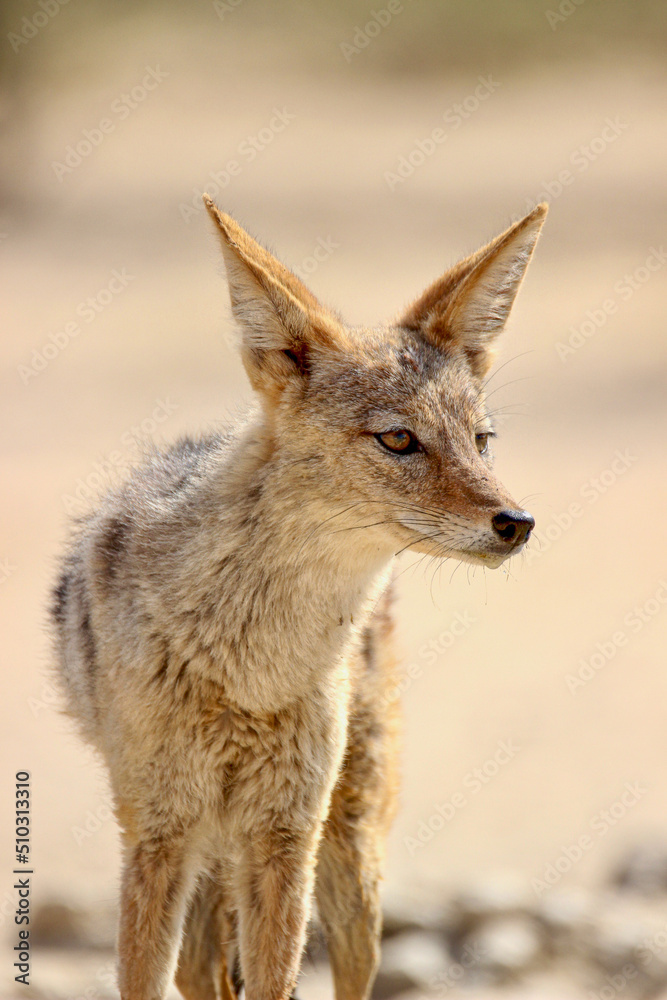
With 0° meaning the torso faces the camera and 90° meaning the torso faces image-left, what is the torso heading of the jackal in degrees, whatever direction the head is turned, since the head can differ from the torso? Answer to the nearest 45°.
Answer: approximately 0°
